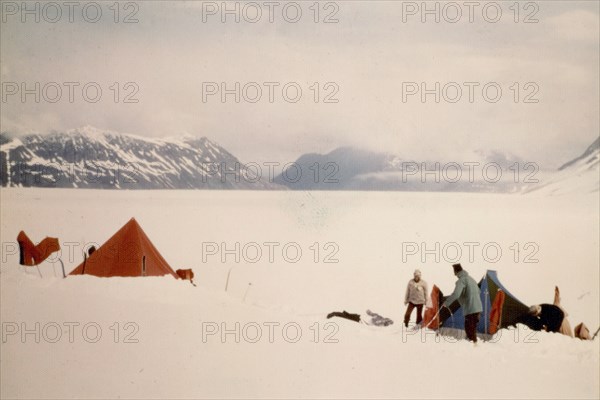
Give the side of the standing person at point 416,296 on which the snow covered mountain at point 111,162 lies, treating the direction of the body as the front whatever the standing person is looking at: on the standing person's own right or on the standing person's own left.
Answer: on the standing person's own right

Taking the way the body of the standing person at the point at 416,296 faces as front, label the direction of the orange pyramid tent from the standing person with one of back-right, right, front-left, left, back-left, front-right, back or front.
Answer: right

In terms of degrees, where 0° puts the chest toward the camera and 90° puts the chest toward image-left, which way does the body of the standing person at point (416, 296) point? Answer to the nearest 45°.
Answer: approximately 0°
